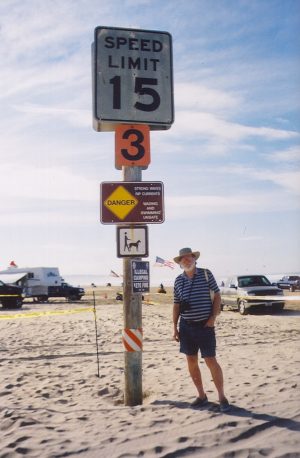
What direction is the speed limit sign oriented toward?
toward the camera

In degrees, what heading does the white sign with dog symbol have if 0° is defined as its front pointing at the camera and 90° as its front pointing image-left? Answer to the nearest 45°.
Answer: approximately 0°

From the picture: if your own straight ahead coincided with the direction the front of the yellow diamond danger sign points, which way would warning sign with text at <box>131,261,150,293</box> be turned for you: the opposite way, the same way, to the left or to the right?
the same way

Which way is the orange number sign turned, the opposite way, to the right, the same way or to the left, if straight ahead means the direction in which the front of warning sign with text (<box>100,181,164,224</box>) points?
the same way

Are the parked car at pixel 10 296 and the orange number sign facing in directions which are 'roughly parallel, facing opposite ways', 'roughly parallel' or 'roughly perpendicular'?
roughly perpendicular

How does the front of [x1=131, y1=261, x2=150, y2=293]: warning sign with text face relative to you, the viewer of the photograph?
facing the viewer

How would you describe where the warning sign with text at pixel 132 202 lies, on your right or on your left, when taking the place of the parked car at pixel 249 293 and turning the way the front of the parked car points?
on your right

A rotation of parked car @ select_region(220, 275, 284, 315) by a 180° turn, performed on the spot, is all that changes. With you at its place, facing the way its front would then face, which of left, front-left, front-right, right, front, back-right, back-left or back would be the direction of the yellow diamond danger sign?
back-left

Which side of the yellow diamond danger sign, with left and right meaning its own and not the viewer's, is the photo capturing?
front

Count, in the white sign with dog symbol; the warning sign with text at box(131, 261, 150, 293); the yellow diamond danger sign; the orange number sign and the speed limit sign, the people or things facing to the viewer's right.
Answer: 0

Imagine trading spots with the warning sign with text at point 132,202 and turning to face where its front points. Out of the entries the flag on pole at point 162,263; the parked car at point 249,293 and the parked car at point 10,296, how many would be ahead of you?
0

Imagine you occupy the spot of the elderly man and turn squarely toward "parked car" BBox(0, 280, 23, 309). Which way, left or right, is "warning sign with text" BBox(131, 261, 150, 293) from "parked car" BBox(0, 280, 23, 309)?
left

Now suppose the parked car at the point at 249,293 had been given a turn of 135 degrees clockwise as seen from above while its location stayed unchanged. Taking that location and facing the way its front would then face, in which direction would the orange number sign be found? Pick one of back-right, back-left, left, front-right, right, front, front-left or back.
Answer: left
